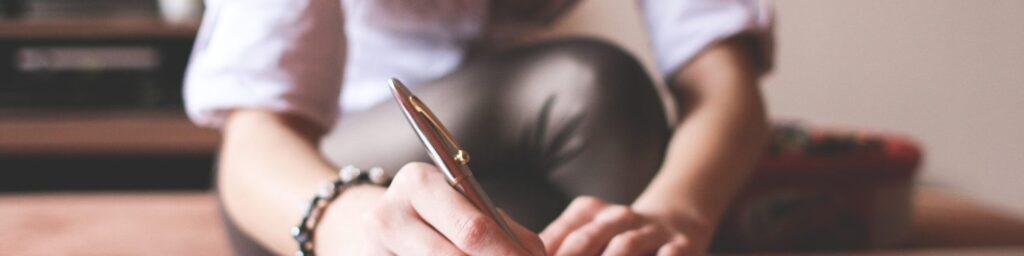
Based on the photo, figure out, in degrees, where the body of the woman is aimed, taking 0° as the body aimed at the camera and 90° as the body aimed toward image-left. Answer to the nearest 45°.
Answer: approximately 0°

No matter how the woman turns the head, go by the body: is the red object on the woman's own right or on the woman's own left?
on the woman's own left

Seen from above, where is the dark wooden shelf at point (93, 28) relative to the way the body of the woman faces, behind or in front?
behind

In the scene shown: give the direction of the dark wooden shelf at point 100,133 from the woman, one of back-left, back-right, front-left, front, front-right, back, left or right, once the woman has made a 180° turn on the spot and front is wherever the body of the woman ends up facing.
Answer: front-left
